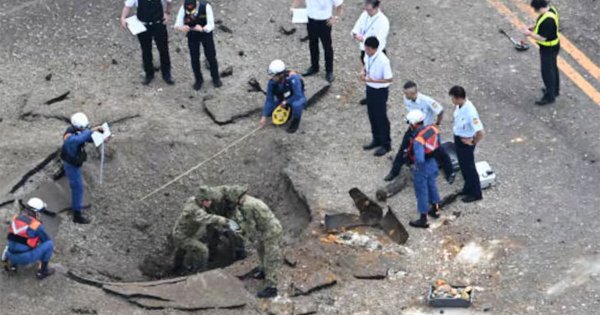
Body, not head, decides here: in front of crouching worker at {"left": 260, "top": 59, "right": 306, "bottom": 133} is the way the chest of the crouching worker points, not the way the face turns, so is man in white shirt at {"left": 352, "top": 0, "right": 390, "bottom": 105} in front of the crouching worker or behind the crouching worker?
behind

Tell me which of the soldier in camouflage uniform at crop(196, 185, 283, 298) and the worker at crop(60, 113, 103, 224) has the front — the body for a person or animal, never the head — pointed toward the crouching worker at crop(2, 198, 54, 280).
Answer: the soldier in camouflage uniform

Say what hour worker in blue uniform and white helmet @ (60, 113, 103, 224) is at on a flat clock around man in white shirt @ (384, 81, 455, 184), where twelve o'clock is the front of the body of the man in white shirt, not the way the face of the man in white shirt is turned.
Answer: The worker in blue uniform and white helmet is roughly at 1 o'clock from the man in white shirt.

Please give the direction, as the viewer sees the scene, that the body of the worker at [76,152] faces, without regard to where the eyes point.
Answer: to the viewer's right

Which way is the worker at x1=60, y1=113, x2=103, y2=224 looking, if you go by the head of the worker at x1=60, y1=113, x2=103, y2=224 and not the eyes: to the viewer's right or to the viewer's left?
to the viewer's right

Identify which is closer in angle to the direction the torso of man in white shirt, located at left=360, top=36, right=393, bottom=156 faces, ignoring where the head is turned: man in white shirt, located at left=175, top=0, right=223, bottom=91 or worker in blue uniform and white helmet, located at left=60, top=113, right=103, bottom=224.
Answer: the worker in blue uniform and white helmet

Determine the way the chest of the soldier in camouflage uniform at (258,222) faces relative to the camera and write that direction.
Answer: to the viewer's left

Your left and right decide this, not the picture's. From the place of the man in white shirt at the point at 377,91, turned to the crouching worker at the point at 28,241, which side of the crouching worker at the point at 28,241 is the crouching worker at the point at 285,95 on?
right

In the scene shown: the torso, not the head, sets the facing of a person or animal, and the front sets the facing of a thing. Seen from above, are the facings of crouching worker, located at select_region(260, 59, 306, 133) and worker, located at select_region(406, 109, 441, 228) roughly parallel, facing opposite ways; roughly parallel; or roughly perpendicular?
roughly perpendicular

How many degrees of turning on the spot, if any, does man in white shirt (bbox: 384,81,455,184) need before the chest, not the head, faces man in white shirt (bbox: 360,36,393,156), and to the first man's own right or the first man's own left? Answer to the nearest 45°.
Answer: approximately 90° to the first man's own right

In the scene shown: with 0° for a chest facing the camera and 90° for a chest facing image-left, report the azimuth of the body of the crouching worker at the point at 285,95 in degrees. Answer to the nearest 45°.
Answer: approximately 45°
